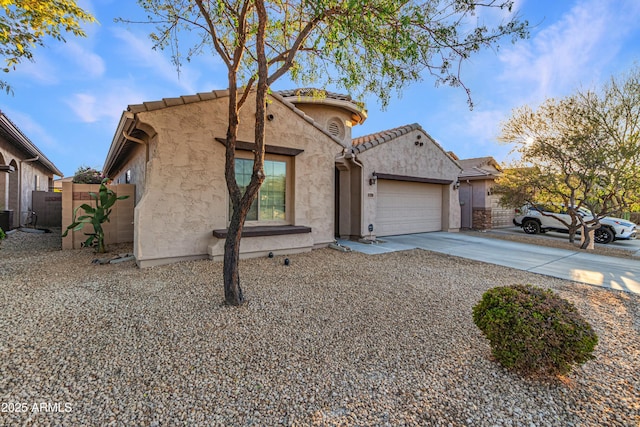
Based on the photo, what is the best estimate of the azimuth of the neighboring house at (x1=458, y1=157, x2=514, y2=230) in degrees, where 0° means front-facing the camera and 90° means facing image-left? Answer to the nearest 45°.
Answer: approximately 315°

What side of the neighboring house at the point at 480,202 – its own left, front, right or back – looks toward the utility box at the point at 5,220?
right

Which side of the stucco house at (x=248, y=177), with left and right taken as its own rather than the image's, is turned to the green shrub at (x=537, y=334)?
front

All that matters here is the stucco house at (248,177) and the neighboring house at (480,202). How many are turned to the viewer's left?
0

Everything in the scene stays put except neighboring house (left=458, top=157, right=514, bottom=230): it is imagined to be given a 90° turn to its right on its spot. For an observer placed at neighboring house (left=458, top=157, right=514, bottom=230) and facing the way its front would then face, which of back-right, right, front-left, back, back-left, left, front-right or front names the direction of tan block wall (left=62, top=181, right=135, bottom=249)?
front

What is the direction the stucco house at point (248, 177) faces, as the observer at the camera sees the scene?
facing the viewer and to the right of the viewer

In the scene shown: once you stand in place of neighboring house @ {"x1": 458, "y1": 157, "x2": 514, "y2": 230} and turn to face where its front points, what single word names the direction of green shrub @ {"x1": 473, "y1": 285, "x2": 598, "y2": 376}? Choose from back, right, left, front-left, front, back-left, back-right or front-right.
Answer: front-right

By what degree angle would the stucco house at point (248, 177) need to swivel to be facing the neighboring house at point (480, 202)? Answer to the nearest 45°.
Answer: approximately 90° to its left

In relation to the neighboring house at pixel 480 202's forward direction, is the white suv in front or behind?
in front
